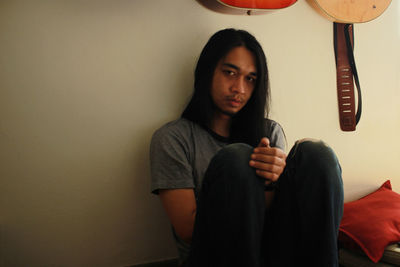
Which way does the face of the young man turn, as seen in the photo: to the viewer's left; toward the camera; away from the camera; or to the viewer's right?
toward the camera

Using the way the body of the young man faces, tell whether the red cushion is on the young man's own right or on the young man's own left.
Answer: on the young man's own left

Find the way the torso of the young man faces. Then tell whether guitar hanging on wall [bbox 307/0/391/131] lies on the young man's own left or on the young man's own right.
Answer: on the young man's own left

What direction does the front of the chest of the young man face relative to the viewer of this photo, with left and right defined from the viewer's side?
facing the viewer and to the right of the viewer
